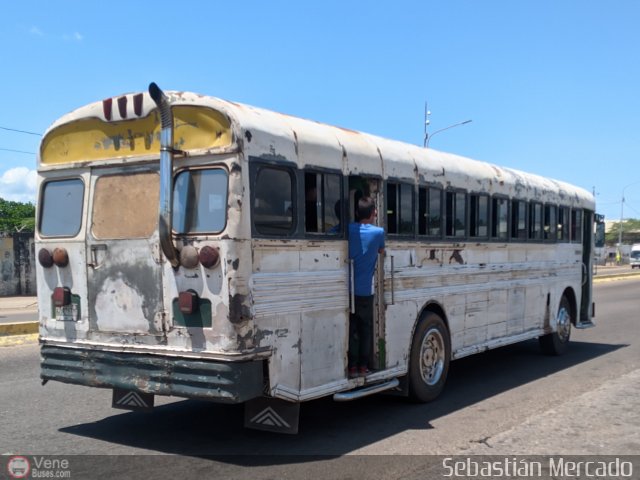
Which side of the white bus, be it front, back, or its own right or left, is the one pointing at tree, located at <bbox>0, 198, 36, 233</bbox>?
left

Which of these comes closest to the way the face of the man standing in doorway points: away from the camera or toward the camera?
away from the camera

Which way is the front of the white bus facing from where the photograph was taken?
facing away from the viewer and to the right of the viewer
